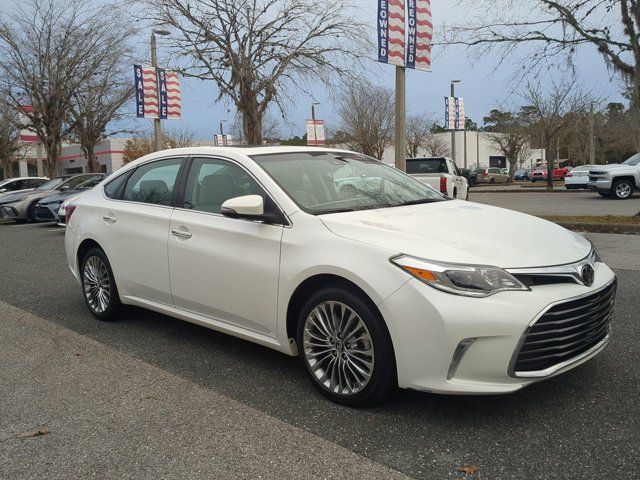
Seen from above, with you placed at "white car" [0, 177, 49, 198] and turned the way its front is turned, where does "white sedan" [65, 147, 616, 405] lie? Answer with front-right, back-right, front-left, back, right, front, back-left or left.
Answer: front-left

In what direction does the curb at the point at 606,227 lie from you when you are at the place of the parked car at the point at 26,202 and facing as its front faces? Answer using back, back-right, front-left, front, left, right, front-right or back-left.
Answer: left

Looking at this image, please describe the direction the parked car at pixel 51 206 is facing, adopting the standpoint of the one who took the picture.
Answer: facing the viewer and to the left of the viewer

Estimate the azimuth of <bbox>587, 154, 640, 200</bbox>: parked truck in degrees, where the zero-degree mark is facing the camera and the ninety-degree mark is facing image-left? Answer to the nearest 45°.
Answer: approximately 45°

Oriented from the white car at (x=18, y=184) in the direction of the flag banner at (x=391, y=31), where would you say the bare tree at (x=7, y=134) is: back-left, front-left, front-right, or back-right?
back-left

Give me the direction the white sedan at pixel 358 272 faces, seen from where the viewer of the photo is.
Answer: facing the viewer and to the right of the viewer

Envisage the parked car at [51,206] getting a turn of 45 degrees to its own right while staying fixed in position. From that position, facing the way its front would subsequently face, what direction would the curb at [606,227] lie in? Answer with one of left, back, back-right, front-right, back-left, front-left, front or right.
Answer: back-left

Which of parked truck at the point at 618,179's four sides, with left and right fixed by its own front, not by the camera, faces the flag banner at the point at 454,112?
right

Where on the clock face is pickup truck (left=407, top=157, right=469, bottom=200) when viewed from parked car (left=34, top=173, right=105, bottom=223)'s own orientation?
The pickup truck is roughly at 8 o'clock from the parked car.
